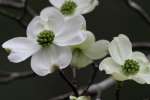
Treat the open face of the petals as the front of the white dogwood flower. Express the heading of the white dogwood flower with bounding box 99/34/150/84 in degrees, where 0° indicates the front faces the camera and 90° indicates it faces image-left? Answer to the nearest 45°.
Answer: approximately 0°

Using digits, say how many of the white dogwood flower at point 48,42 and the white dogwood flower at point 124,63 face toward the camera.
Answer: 2

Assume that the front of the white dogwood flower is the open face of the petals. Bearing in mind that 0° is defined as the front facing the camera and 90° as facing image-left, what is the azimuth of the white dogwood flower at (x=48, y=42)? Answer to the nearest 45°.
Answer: approximately 0°
